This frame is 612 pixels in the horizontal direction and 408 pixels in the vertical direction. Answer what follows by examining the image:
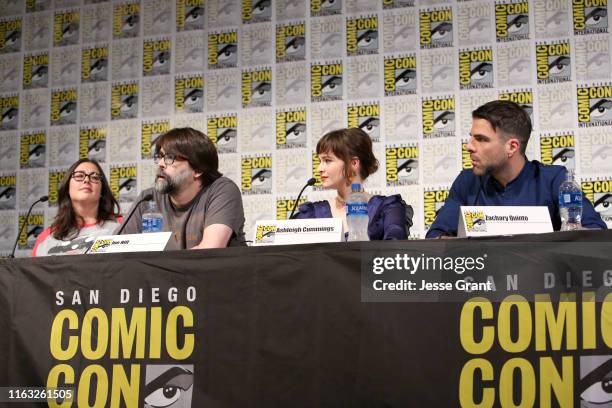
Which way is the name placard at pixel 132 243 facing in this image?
toward the camera

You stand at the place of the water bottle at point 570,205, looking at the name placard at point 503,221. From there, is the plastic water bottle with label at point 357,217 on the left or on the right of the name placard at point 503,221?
right

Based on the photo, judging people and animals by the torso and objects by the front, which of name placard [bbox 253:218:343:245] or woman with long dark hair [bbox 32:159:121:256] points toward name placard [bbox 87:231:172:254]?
the woman with long dark hair

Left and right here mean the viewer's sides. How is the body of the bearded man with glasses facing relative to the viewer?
facing the viewer and to the left of the viewer

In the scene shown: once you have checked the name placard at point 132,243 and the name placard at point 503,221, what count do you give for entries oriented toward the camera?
2

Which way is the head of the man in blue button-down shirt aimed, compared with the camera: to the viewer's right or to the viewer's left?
to the viewer's left

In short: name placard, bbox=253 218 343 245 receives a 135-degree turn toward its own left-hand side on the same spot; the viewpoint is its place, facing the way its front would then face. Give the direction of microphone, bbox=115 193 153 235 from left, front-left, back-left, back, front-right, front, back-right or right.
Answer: left

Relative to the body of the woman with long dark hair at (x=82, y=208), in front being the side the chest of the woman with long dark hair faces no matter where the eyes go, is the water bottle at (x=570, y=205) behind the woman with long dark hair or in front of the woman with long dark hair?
in front

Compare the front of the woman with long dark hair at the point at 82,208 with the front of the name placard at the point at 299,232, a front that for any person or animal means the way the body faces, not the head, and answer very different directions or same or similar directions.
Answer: same or similar directions

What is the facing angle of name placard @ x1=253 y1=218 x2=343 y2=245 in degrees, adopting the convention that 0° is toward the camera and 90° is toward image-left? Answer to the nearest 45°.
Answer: approximately 0°

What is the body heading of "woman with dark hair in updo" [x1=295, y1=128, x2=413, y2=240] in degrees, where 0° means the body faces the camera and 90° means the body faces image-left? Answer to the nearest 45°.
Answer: approximately 45°

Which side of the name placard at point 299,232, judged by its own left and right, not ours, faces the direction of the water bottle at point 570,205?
left

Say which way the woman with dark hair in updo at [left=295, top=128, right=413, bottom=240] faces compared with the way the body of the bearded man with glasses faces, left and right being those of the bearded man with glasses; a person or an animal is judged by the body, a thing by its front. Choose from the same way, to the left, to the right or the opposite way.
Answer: the same way
